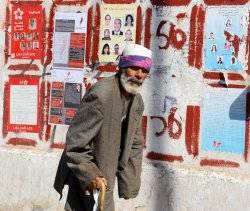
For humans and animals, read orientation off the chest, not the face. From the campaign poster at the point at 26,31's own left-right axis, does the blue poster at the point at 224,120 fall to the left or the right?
on its left

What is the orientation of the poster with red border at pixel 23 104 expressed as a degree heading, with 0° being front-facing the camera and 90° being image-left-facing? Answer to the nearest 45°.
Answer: approximately 0°

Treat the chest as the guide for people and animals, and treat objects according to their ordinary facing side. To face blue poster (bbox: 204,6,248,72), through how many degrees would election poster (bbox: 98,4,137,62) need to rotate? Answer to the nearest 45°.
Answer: approximately 45° to its left

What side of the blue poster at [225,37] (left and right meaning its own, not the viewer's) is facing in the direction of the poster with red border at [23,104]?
right

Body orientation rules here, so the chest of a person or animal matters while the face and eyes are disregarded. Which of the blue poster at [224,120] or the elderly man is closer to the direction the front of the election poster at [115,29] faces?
the elderly man

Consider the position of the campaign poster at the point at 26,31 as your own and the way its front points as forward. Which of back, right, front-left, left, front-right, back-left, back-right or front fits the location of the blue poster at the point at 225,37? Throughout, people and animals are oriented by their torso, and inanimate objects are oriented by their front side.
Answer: front-left

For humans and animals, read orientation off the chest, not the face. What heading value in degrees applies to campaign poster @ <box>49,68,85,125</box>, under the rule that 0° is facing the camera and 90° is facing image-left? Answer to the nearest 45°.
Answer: approximately 0°

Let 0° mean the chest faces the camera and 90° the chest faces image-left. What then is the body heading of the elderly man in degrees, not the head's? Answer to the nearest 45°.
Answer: approximately 315°
